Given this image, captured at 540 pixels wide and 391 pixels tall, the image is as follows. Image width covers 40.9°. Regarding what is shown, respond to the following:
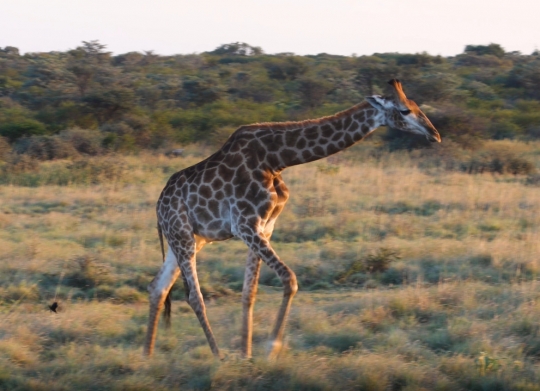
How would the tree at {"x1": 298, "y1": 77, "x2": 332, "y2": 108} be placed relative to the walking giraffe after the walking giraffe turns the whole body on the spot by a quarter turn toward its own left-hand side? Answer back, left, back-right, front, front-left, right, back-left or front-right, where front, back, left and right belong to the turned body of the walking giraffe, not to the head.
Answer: front

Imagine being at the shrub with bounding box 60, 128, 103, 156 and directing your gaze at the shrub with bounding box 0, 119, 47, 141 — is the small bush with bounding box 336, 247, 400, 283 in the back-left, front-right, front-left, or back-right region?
back-left

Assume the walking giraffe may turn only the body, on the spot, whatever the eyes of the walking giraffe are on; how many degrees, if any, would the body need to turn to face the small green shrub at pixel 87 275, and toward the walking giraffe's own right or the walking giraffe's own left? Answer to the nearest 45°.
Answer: approximately 135° to the walking giraffe's own left

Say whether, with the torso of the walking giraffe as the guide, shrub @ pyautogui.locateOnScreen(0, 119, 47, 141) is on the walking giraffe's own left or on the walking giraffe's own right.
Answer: on the walking giraffe's own left

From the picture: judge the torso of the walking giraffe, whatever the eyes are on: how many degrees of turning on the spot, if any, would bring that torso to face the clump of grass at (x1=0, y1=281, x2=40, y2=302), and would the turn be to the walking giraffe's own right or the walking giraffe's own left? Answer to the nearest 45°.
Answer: approximately 135° to the walking giraffe's own left

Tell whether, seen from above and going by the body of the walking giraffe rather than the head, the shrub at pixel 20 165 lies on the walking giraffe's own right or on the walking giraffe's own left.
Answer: on the walking giraffe's own left

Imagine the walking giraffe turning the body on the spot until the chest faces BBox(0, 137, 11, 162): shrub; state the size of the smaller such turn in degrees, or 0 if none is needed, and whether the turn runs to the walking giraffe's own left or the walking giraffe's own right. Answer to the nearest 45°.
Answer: approximately 135° to the walking giraffe's own left

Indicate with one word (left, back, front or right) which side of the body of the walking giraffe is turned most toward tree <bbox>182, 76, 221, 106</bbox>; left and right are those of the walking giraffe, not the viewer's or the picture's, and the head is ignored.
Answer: left

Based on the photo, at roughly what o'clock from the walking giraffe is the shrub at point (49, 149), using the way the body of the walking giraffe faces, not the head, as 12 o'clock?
The shrub is roughly at 8 o'clock from the walking giraffe.

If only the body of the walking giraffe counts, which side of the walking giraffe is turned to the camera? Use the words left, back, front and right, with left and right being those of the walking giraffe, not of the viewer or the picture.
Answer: right

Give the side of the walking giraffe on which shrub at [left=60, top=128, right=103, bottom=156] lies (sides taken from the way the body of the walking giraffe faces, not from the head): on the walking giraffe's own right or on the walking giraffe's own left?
on the walking giraffe's own left

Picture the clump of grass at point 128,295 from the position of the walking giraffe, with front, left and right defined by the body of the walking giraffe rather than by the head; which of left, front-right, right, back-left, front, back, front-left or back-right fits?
back-left

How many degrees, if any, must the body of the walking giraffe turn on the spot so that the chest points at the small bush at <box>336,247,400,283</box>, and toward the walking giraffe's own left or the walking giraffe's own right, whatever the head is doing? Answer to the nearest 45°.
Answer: approximately 45° to the walking giraffe's own left
